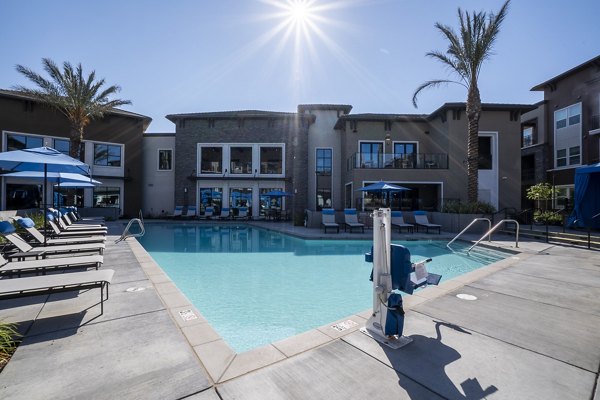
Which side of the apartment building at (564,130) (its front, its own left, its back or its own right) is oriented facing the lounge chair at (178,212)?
front

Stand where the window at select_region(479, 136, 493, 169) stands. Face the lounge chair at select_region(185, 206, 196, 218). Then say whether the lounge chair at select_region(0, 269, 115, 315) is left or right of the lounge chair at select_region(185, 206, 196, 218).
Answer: left

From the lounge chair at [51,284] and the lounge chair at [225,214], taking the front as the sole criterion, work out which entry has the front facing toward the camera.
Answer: the lounge chair at [225,214]

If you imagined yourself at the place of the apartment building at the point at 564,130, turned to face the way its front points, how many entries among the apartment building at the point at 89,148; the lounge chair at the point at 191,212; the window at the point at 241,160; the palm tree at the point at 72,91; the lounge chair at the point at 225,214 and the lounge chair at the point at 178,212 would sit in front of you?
6

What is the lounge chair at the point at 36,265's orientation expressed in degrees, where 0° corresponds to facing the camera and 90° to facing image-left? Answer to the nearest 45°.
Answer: approximately 270°

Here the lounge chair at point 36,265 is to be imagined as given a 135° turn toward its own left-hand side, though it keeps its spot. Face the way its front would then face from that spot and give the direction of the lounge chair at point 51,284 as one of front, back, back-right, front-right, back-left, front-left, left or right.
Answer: back-left

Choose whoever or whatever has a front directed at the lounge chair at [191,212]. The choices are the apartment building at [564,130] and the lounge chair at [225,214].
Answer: the apartment building

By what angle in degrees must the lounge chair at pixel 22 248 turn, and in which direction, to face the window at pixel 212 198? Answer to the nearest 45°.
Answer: approximately 45° to its left

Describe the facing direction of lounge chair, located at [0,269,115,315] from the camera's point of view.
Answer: facing to the right of the viewer

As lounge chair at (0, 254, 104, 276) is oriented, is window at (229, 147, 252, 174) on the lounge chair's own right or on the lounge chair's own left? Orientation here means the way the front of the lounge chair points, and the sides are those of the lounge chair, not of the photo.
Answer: on the lounge chair's own left

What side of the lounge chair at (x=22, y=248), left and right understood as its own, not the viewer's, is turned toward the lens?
right

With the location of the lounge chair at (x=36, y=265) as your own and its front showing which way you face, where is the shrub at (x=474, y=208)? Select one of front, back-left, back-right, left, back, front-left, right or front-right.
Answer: front

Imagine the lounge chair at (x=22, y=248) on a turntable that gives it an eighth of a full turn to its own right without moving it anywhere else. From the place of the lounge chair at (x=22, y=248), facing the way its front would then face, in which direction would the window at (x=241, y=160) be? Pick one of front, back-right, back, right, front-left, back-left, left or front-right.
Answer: left

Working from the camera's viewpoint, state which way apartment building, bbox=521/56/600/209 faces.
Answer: facing the viewer and to the left of the viewer

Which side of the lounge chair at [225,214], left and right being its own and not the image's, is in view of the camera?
front

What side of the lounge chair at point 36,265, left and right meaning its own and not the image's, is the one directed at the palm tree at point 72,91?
left

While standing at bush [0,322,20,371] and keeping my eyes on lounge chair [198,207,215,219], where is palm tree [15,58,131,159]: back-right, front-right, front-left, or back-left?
front-left
